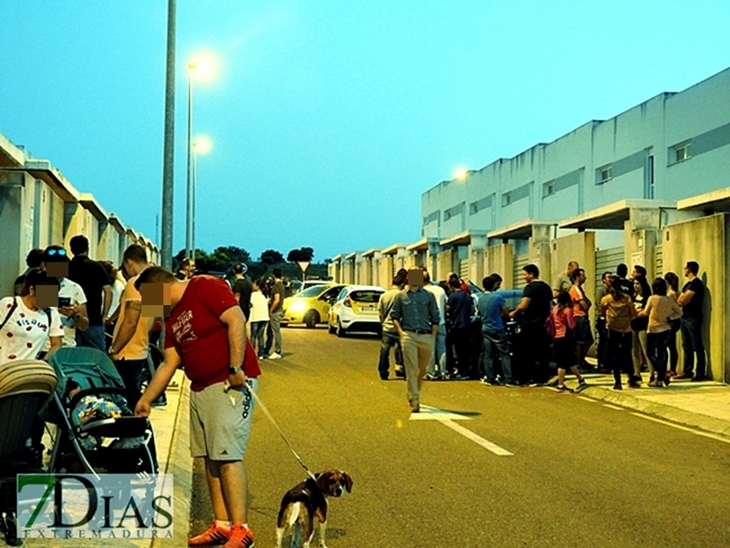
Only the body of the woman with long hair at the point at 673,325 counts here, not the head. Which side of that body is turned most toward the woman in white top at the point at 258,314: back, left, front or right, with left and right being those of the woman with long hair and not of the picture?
front

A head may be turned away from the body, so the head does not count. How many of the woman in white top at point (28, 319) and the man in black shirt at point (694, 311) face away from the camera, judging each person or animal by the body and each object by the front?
0

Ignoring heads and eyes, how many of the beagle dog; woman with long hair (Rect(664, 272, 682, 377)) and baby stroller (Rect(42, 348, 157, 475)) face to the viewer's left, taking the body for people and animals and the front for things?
1

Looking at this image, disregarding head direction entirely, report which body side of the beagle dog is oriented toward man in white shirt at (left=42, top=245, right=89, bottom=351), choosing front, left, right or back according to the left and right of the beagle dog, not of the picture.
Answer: left

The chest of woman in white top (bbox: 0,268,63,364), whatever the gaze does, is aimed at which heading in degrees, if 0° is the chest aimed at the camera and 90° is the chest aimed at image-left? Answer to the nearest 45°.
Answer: approximately 315°

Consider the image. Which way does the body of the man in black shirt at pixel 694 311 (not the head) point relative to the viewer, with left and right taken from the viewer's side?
facing to the left of the viewer
